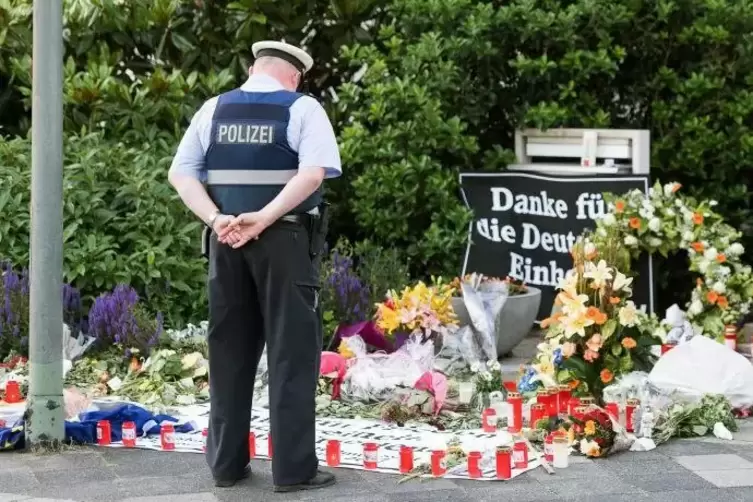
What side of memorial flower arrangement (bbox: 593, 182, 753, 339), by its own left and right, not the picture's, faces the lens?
front

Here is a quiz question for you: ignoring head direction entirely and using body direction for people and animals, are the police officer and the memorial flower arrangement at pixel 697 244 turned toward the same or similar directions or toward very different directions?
very different directions

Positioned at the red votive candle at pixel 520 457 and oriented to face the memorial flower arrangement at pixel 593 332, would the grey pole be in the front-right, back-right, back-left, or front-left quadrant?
back-left

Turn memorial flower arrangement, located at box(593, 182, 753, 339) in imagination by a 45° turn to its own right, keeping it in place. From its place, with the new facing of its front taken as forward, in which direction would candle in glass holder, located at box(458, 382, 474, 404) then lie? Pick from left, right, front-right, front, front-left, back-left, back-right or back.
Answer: front

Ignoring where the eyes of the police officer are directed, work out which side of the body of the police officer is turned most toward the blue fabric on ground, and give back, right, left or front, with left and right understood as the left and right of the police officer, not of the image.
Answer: left

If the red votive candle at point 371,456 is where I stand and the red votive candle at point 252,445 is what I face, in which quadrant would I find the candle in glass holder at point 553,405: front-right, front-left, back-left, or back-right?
back-right

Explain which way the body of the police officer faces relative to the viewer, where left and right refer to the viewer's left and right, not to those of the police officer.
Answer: facing away from the viewer and to the right of the viewer

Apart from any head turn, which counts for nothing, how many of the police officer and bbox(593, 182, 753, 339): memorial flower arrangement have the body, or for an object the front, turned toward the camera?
1
